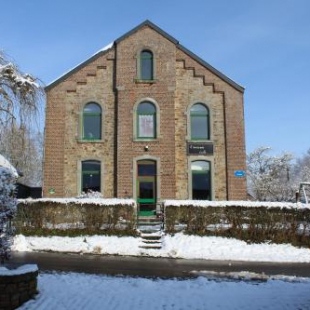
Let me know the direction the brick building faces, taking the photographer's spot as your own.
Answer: facing the viewer

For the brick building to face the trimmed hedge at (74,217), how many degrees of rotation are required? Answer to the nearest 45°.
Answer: approximately 45° to its right

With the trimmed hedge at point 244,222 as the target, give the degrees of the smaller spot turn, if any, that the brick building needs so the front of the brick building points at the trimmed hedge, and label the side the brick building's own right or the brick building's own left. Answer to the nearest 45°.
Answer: approximately 45° to the brick building's own left

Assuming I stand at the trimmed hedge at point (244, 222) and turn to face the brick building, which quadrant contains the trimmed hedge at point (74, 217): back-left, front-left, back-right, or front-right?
front-left
